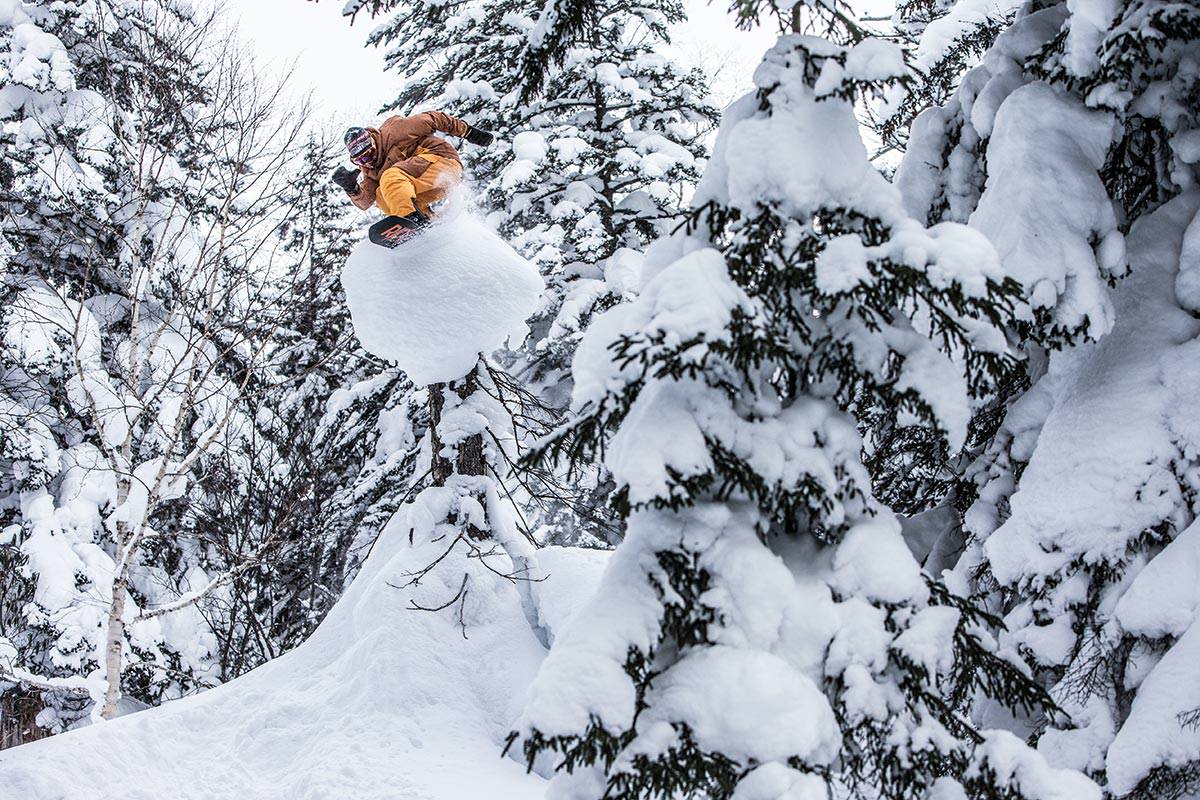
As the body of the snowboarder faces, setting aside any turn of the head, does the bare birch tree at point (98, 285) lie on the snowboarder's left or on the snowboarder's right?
on the snowboarder's right

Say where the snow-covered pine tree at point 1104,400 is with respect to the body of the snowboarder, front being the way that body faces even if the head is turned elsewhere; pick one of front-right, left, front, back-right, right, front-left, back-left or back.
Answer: left

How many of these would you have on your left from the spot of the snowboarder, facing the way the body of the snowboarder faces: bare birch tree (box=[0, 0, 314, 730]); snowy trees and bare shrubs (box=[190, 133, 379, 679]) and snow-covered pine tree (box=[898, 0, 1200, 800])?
1

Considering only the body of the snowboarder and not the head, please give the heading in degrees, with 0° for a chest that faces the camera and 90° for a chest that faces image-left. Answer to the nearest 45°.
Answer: approximately 45°
